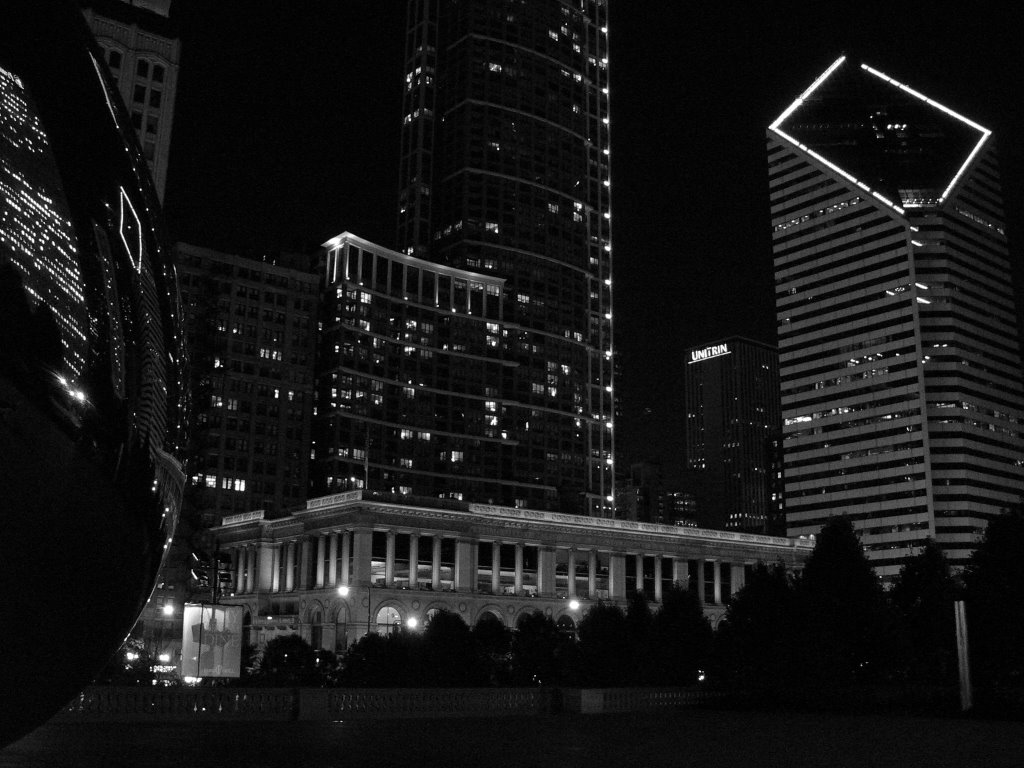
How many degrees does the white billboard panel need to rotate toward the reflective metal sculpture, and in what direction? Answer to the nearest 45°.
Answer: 0° — it already faces it

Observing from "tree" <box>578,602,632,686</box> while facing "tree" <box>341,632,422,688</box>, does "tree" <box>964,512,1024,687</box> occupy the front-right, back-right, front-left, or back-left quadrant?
back-left

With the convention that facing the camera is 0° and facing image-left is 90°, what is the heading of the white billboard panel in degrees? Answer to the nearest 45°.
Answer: approximately 0°

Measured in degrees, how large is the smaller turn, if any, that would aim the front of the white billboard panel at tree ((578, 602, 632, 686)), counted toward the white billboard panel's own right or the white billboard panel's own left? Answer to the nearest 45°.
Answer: approximately 135° to the white billboard panel's own left

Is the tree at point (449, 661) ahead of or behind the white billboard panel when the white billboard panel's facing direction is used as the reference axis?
behind
